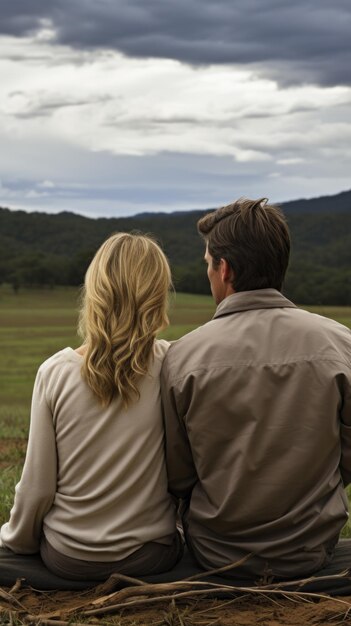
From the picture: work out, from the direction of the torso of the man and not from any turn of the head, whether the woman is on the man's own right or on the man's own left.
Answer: on the man's own left

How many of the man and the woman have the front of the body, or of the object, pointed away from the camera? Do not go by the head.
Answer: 2

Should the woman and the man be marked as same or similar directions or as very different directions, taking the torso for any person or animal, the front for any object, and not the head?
same or similar directions

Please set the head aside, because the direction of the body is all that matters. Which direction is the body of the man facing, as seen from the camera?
away from the camera

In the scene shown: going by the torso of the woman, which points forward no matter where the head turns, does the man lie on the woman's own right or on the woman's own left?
on the woman's own right

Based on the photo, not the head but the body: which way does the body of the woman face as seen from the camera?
away from the camera

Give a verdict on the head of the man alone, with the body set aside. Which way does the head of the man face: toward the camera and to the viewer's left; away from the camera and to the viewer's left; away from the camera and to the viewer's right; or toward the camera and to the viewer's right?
away from the camera and to the viewer's left

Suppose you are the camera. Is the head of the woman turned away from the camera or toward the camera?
away from the camera

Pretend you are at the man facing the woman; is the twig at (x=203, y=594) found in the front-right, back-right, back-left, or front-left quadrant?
front-left

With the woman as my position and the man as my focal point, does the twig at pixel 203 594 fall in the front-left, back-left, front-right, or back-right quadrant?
front-right
